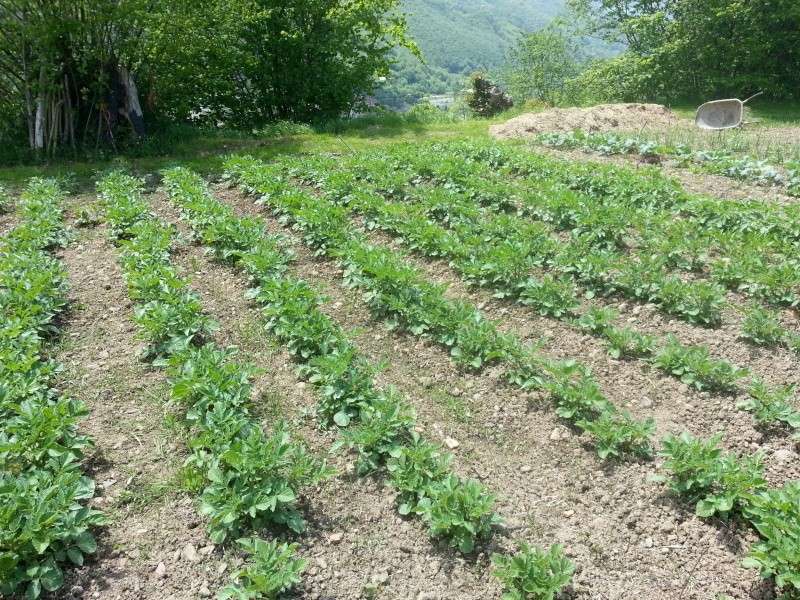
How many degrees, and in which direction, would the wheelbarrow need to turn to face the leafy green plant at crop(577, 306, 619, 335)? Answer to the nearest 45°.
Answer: approximately 90° to its left

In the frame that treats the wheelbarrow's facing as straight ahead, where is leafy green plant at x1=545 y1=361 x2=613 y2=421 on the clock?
The leafy green plant is roughly at 9 o'clock from the wheelbarrow.

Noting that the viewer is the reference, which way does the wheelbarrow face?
facing to the left of the viewer

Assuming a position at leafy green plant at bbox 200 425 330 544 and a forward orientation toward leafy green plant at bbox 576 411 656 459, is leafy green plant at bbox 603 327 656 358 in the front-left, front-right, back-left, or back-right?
front-left

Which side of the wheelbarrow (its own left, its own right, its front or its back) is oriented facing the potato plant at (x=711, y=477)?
left

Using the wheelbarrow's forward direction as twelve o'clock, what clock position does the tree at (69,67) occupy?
The tree is roughly at 11 o'clock from the wheelbarrow.

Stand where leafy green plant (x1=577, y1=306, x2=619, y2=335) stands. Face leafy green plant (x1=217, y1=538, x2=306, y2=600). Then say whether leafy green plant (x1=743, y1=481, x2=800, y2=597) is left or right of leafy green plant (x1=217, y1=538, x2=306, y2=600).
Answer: left

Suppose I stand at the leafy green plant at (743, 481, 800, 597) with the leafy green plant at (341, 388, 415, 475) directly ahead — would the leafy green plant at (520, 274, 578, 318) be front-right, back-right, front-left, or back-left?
front-right

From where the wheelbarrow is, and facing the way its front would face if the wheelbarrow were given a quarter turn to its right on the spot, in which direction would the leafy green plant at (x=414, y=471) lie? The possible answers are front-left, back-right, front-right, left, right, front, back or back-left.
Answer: back

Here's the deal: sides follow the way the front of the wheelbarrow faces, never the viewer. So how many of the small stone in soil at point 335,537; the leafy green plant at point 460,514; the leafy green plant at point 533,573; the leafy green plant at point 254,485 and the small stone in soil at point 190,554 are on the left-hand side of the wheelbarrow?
5

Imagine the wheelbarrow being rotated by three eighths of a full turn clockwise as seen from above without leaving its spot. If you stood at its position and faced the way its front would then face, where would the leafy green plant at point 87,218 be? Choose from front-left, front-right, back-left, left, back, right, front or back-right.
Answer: back

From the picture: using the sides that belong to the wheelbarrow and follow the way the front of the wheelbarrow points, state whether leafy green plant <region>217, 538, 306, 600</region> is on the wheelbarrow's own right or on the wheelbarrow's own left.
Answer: on the wheelbarrow's own left

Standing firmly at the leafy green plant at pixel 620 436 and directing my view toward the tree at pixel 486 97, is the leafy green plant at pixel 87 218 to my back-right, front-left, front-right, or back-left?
front-left

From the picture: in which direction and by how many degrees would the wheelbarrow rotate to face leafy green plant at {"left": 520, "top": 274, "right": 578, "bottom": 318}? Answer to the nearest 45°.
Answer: approximately 90° to its left

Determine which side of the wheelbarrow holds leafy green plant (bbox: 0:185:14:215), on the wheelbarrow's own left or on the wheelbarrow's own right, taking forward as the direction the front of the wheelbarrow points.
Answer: on the wheelbarrow's own left

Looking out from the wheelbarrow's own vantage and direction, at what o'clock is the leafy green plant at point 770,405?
The leafy green plant is roughly at 9 o'clock from the wheelbarrow.
